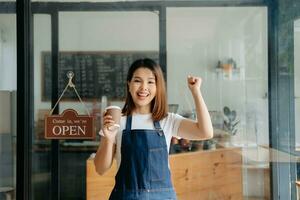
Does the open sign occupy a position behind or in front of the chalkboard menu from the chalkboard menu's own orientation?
in front

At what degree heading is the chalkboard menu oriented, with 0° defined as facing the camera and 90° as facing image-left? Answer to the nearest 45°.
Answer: approximately 0°

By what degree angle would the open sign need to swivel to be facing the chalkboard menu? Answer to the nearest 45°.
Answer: approximately 180°

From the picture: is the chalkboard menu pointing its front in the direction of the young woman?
yes

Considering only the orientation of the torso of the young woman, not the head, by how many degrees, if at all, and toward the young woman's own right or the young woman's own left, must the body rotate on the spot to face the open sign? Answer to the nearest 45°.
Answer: approximately 135° to the young woman's own right

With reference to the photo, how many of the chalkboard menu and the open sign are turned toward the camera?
2

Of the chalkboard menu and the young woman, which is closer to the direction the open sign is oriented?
the young woman

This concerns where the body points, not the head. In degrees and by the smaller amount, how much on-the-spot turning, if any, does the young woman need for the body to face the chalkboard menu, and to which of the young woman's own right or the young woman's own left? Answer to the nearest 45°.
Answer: approximately 180°

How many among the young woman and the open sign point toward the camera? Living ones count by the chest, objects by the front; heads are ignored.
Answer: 2
